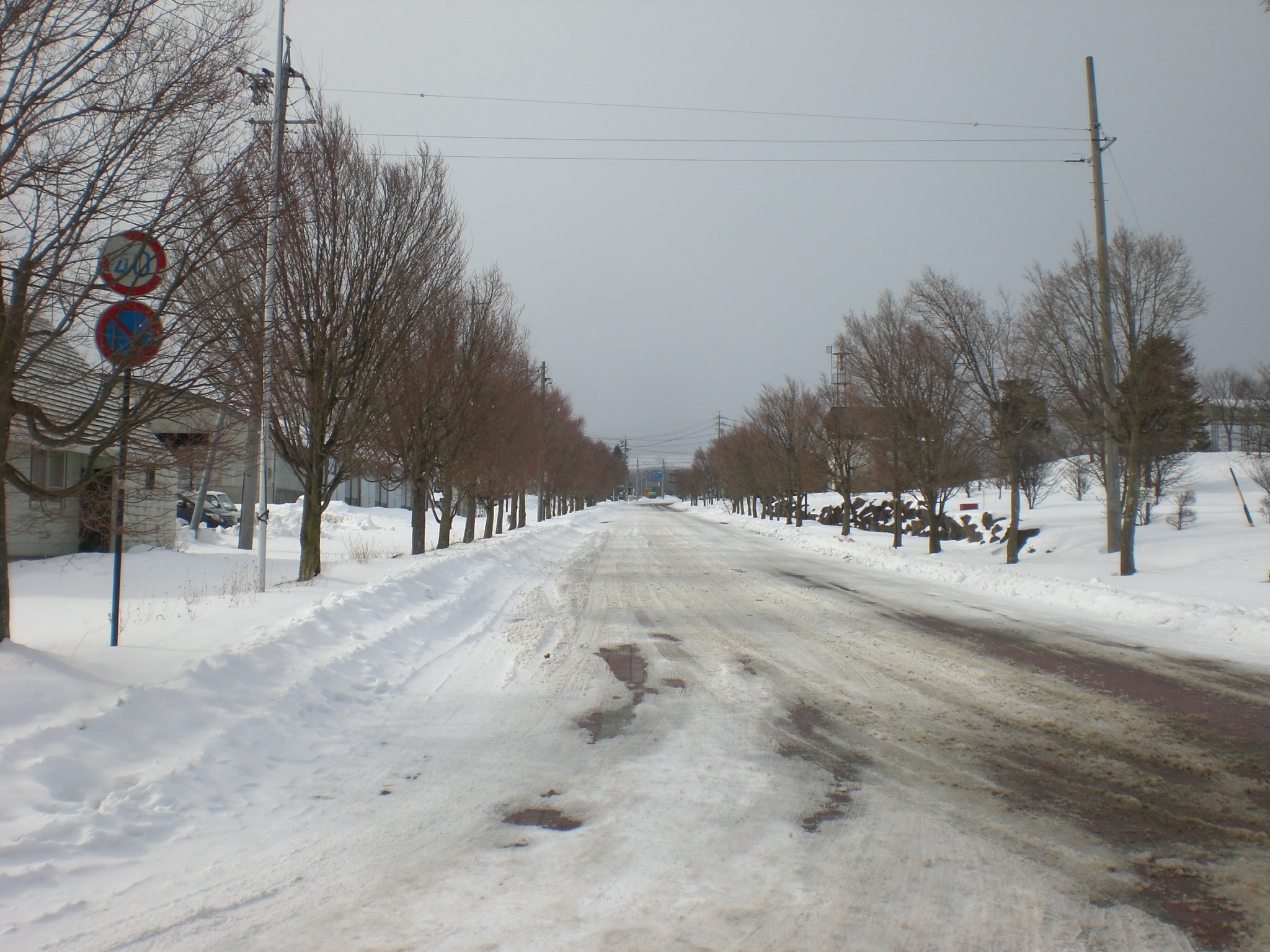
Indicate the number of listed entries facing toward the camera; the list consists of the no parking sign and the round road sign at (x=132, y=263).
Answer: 2

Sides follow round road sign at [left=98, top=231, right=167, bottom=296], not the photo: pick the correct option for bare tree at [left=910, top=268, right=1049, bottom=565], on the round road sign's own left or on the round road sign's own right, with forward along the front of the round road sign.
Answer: on the round road sign's own left

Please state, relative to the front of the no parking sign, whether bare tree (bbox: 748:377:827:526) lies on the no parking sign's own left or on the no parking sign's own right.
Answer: on the no parking sign's own left

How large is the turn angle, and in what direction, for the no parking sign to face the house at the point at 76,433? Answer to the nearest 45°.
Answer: approximately 180°

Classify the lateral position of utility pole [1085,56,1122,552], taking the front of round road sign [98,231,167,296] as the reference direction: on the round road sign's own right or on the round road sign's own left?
on the round road sign's own left

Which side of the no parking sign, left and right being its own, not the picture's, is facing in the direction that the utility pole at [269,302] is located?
back

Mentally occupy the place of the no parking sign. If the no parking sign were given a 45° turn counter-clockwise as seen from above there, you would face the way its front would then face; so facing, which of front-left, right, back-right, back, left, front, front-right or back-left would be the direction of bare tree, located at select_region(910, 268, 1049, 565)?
front-left

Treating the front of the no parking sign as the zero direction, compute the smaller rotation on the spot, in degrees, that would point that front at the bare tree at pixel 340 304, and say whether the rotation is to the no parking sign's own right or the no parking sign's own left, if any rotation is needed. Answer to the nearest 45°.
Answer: approximately 135° to the no parking sign's own left

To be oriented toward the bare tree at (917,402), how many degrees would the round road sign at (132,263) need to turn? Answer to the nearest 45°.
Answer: approximately 90° to its left

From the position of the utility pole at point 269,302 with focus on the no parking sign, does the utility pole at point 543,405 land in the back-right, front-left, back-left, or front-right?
back-left

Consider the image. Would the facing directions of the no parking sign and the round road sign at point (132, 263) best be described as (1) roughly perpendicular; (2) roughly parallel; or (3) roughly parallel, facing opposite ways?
roughly parallel

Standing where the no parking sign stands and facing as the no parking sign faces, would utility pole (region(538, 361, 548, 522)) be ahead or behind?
behind

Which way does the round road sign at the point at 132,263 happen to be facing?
toward the camera

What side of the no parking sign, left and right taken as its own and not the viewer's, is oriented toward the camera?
front
